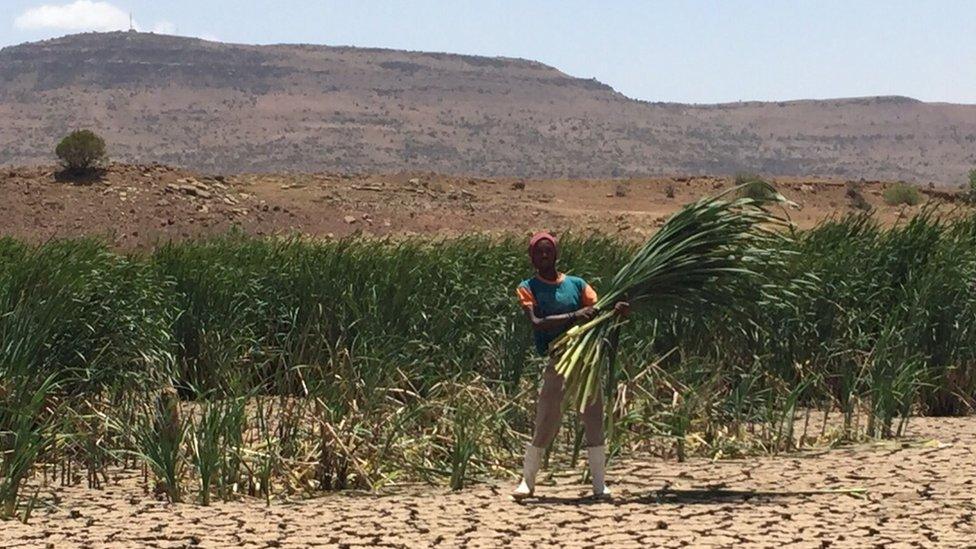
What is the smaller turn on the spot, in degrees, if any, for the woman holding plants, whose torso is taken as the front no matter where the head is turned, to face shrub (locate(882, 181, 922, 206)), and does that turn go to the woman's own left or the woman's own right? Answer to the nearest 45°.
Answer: approximately 180°

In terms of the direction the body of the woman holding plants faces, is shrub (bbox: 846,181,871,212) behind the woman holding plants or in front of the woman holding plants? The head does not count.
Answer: behind

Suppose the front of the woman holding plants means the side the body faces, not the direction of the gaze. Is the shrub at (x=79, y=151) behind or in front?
behind

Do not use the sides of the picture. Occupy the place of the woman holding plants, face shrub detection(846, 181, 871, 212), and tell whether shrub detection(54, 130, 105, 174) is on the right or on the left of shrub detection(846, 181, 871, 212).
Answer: left

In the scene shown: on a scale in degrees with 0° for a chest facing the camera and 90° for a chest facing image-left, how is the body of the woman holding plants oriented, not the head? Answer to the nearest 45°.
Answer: approximately 0°
